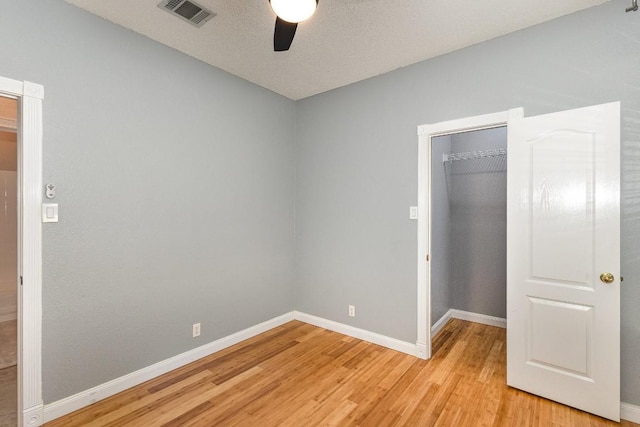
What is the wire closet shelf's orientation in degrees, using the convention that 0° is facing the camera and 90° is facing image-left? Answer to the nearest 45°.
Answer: approximately 0°

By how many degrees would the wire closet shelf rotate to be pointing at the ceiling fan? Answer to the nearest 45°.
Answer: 0° — it already faces it

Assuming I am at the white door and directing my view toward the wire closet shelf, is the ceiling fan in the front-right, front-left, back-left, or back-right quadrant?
back-left

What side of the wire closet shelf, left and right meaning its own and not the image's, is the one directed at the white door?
front

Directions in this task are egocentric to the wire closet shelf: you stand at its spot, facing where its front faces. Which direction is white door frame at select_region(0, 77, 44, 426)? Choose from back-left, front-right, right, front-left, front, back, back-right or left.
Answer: front-right
